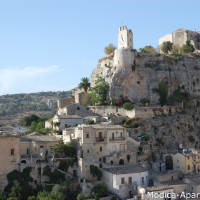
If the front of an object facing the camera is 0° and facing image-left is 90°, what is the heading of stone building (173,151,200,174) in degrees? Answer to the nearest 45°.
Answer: approximately 315°

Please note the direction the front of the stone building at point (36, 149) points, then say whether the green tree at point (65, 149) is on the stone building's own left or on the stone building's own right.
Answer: on the stone building's own left

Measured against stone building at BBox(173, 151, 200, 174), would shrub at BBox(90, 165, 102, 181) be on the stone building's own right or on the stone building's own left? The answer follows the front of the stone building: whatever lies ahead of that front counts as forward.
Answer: on the stone building's own right

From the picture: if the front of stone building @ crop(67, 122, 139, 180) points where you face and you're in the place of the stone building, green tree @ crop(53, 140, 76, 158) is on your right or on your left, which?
on your right

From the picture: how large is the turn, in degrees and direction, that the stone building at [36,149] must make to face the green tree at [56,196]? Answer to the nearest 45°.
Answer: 0° — it already faces it

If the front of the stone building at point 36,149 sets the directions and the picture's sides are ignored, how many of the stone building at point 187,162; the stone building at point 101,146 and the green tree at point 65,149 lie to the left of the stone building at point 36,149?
3

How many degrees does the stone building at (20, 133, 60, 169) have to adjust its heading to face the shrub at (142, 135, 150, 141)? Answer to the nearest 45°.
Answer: approximately 90° to its left

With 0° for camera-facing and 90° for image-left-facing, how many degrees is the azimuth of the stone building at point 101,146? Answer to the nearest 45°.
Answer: approximately 0°

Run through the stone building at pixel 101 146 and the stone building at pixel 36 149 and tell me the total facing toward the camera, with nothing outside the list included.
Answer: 2

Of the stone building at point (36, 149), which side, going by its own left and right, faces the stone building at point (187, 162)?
left

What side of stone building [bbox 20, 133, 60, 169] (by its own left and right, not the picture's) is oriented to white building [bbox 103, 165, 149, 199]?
left
